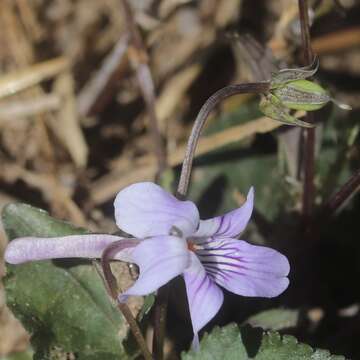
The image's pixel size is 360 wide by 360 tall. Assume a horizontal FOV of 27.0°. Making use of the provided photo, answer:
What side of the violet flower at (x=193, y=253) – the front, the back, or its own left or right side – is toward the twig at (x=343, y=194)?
left

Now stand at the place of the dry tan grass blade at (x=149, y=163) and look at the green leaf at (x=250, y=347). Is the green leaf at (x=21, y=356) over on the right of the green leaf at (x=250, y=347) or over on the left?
right

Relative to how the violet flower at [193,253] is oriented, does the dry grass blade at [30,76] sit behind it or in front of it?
behind

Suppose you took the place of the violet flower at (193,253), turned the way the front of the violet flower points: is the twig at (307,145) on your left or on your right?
on your left

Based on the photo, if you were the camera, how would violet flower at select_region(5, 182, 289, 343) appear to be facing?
facing the viewer and to the right of the viewer

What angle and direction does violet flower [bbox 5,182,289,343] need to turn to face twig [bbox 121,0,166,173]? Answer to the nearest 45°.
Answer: approximately 135° to its left
